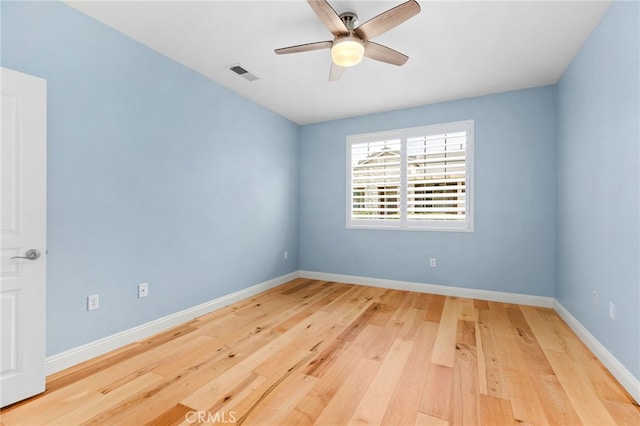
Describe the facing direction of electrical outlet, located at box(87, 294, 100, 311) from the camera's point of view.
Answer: facing the viewer and to the right of the viewer

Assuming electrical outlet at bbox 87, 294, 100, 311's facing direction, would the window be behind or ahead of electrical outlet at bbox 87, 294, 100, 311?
ahead
